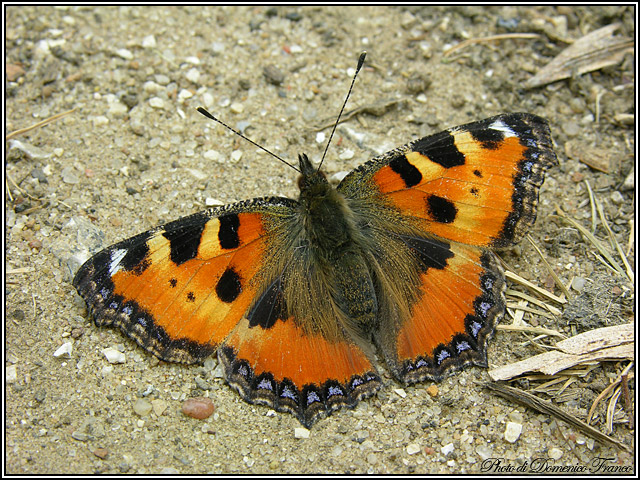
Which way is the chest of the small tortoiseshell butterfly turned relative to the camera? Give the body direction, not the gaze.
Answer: away from the camera

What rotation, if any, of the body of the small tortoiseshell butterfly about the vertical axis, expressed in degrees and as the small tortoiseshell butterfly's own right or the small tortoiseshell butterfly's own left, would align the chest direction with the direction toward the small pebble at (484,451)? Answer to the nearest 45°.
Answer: approximately 135° to the small tortoiseshell butterfly's own right

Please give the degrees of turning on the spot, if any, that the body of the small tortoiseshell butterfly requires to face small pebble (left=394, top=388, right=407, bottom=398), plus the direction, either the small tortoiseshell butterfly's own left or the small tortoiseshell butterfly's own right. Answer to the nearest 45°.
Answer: approximately 135° to the small tortoiseshell butterfly's own right

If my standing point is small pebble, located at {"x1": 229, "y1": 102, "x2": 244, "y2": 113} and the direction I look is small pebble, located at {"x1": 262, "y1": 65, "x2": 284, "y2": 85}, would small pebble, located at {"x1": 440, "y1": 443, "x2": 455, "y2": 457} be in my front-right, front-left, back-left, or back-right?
back-right

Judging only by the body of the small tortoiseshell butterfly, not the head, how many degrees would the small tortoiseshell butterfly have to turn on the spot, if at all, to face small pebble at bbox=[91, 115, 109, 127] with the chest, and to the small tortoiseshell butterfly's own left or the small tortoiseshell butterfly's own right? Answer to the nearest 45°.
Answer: approximately 45° to the small tortoiseshell butterfly's own left

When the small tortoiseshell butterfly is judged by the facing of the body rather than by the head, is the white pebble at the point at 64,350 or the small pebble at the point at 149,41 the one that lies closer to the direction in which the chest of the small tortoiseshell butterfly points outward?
the small pebble

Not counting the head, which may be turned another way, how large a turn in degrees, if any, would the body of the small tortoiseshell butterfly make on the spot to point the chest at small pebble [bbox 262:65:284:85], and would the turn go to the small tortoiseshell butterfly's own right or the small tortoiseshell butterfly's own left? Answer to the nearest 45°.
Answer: approximately 45° to the small tortoiseshell butterfly's own left

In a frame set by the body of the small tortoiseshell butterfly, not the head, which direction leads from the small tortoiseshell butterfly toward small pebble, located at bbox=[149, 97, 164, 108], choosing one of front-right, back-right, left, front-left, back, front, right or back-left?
front-left

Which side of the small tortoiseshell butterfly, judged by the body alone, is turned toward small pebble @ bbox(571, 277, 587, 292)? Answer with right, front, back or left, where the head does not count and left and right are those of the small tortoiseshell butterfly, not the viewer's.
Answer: right

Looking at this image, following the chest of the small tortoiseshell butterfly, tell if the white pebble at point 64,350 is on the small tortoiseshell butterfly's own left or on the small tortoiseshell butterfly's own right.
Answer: on the small tortoiseshell butterfly's own left

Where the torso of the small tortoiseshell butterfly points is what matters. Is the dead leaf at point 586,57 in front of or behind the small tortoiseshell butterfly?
in front

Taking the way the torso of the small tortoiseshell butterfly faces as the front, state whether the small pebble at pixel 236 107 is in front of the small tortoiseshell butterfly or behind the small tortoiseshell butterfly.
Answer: in front
